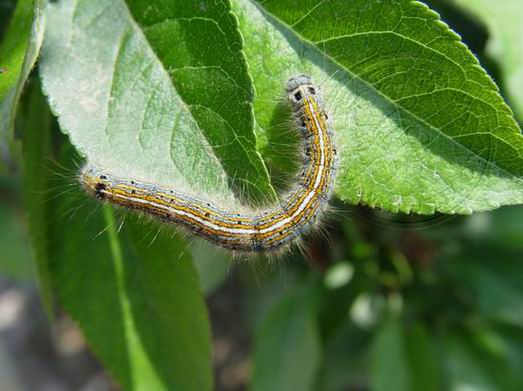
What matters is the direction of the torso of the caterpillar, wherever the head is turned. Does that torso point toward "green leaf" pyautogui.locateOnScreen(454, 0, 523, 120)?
no

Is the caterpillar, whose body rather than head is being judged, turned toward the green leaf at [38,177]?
no
